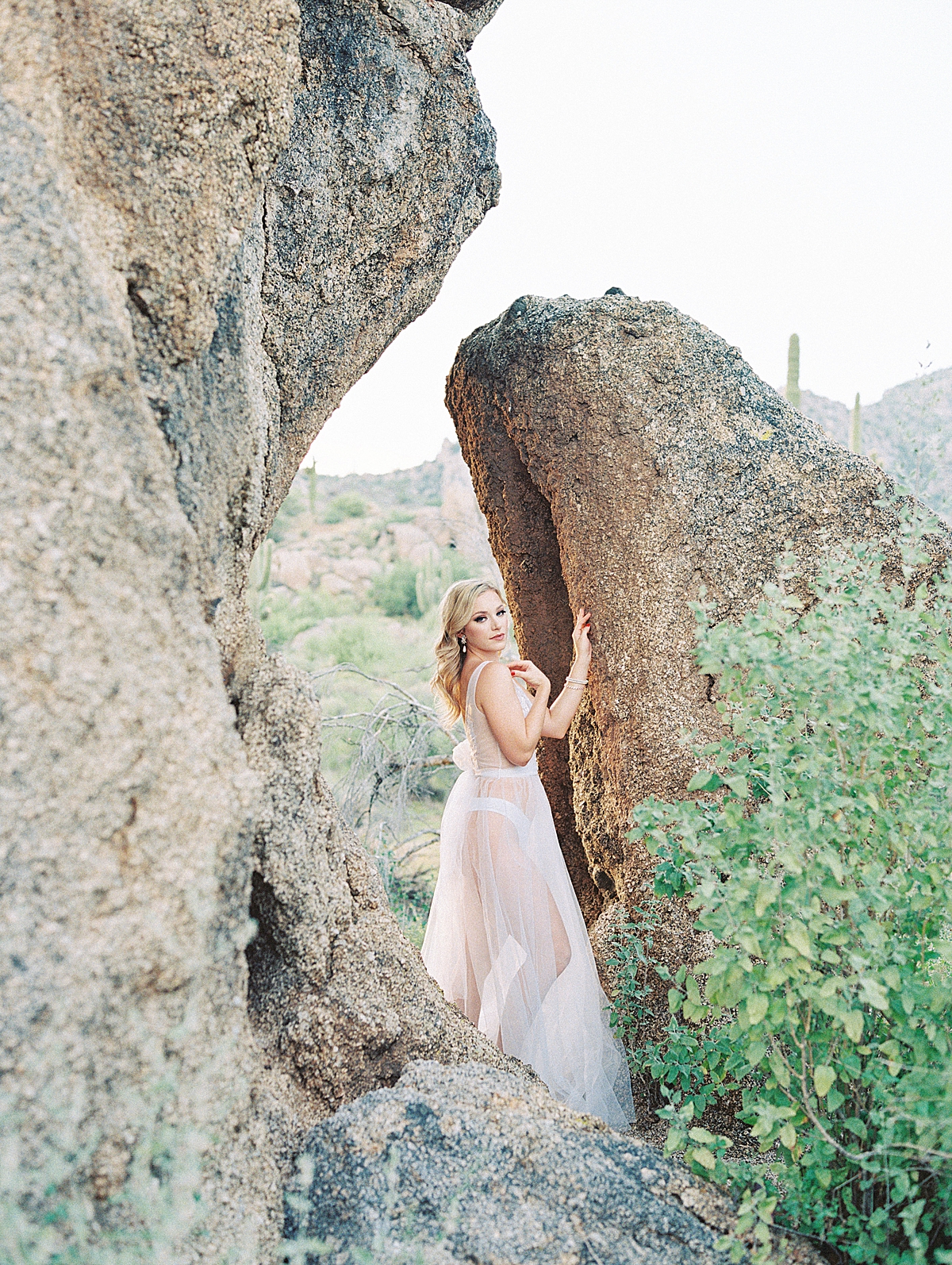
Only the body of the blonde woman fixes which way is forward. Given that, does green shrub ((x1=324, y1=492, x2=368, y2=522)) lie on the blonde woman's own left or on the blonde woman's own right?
on the blonde woman's own left

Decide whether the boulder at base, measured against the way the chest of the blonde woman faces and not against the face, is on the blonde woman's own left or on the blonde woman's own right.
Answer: on the blonde woman's own right

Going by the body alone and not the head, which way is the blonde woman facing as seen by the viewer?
to the viewer's right

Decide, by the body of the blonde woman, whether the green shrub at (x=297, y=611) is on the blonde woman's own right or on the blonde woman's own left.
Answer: on the blonde woman's own left

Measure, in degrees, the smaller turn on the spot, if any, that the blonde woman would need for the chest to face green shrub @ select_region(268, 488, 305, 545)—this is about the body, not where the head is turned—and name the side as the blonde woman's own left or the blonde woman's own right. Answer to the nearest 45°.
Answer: approximately 90° to the blonde woman's own left

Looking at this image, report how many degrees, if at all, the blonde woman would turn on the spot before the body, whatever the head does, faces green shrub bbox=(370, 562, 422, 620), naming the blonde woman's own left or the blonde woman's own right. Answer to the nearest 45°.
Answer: approximately 90° to the blonde woman's own left

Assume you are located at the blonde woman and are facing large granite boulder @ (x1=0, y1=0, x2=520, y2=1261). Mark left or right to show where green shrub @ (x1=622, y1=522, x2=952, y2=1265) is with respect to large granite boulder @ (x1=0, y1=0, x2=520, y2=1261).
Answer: left

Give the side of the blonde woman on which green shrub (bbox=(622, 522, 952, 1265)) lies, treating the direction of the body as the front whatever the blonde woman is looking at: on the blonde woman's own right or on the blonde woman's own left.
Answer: on the blonde woman's own right

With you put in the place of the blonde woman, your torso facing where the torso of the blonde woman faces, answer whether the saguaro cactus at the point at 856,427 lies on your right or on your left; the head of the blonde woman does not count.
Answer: on your left
